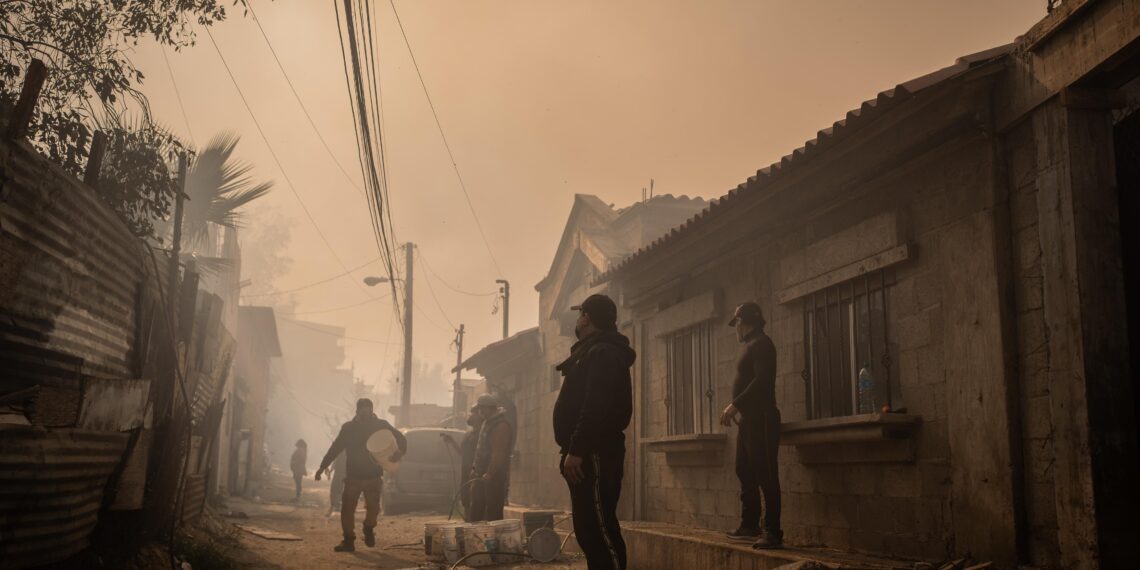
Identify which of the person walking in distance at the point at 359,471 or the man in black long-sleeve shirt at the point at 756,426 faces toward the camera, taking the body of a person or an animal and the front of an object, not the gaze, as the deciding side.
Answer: the person walking in distance

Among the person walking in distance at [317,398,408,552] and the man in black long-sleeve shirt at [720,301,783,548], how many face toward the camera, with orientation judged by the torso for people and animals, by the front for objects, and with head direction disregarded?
1

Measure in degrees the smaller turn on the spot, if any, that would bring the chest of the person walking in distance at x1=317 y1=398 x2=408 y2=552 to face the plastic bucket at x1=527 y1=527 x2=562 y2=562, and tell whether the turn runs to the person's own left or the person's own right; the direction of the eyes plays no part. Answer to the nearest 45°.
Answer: approximately 45° to the person's own left

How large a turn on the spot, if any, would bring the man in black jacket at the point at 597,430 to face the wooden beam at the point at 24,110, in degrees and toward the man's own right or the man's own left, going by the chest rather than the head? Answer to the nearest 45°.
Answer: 0° — they already face it

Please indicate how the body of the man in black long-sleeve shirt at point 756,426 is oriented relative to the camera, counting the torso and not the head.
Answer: to the viewer's left

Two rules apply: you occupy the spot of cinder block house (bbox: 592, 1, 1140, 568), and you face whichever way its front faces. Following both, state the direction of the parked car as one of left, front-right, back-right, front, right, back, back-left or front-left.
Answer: right

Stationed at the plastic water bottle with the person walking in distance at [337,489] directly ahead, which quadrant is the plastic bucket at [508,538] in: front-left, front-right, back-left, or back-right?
front-left

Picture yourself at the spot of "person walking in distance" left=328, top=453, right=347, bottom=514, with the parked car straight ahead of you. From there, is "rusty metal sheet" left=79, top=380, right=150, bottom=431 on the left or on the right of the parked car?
right

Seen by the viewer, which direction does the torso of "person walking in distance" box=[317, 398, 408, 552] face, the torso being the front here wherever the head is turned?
toward the camera

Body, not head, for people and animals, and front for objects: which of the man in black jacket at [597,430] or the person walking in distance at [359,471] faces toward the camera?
the person walking in distance

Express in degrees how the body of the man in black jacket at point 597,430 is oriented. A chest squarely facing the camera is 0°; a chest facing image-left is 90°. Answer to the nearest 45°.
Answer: approximately 90°

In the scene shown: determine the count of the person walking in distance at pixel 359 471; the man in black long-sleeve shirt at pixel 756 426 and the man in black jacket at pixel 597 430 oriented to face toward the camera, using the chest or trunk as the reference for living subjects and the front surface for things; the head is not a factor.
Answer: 1

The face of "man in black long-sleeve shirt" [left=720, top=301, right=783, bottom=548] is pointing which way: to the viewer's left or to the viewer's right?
to the viewer's left
